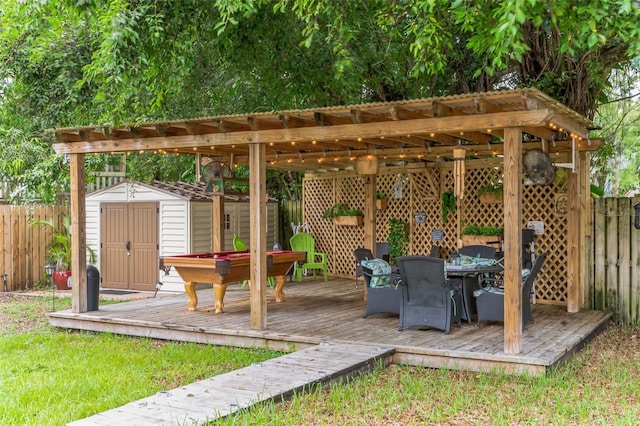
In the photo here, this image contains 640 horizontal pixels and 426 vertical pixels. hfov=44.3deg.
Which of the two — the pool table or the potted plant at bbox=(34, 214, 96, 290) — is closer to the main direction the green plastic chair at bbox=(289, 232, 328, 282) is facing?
the pool table

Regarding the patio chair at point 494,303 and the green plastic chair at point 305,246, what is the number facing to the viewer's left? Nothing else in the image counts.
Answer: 1

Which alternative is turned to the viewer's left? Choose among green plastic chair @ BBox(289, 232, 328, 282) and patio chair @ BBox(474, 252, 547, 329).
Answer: the patio chair

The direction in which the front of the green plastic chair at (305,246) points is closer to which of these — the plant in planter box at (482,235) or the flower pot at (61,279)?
the plant in planter box

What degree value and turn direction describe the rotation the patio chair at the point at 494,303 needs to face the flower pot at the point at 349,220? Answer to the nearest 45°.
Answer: approximately 45° to its right

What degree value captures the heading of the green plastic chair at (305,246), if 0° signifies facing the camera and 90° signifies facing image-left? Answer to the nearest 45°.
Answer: approximately 315°

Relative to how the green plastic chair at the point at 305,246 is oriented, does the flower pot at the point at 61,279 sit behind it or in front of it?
behind

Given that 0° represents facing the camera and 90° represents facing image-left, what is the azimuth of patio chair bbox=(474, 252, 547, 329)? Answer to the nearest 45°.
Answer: approximately 90°
